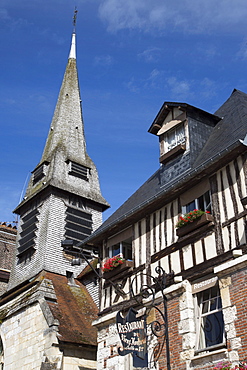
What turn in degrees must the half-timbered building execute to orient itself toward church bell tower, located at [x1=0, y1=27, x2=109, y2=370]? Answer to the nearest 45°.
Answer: approximately 90° to its right

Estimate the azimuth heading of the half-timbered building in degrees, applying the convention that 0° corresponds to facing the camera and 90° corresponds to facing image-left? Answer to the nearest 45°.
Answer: approximately 45°
